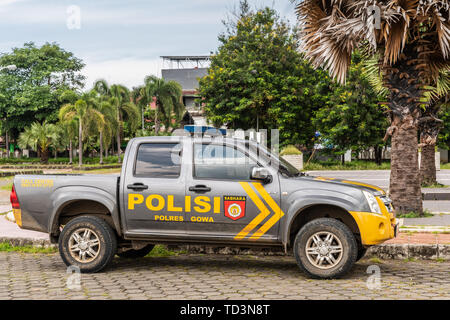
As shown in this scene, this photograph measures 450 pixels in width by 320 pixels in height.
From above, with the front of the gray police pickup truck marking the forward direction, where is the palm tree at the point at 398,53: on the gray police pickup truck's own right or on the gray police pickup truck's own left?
on the gray police pickup truck's own left

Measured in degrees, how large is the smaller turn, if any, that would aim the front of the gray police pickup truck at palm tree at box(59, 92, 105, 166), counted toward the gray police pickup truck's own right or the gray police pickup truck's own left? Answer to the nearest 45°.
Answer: approximately 90° to the gray police pickup truck's own left

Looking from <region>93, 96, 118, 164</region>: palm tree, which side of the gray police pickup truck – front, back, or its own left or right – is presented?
left

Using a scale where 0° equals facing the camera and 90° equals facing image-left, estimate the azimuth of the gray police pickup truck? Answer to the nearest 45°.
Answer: approximately 270°

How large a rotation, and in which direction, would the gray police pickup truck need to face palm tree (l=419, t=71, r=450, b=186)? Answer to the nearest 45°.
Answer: approximately 45° to its left

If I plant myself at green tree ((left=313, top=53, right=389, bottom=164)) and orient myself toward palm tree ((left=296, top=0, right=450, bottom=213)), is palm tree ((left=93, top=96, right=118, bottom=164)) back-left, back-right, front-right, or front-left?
back-right

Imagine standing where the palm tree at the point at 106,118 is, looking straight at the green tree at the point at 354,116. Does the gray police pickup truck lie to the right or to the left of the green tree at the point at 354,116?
right

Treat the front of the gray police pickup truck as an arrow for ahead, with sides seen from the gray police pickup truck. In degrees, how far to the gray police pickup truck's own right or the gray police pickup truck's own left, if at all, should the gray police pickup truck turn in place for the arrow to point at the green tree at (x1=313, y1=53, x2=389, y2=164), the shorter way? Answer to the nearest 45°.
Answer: approximately 90° to the gray police pickup truck's own left

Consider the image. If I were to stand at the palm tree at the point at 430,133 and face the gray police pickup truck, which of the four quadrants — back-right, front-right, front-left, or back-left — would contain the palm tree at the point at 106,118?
back-right

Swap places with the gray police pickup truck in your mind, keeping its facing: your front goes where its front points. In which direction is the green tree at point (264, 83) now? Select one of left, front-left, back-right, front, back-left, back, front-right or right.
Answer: left
